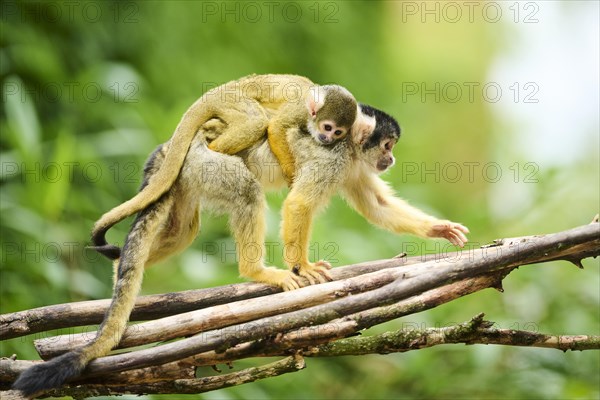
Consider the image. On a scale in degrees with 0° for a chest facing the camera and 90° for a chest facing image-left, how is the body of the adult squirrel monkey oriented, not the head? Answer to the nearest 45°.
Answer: approximately 270°

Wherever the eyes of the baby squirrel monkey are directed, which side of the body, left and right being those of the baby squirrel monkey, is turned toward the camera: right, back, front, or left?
right
